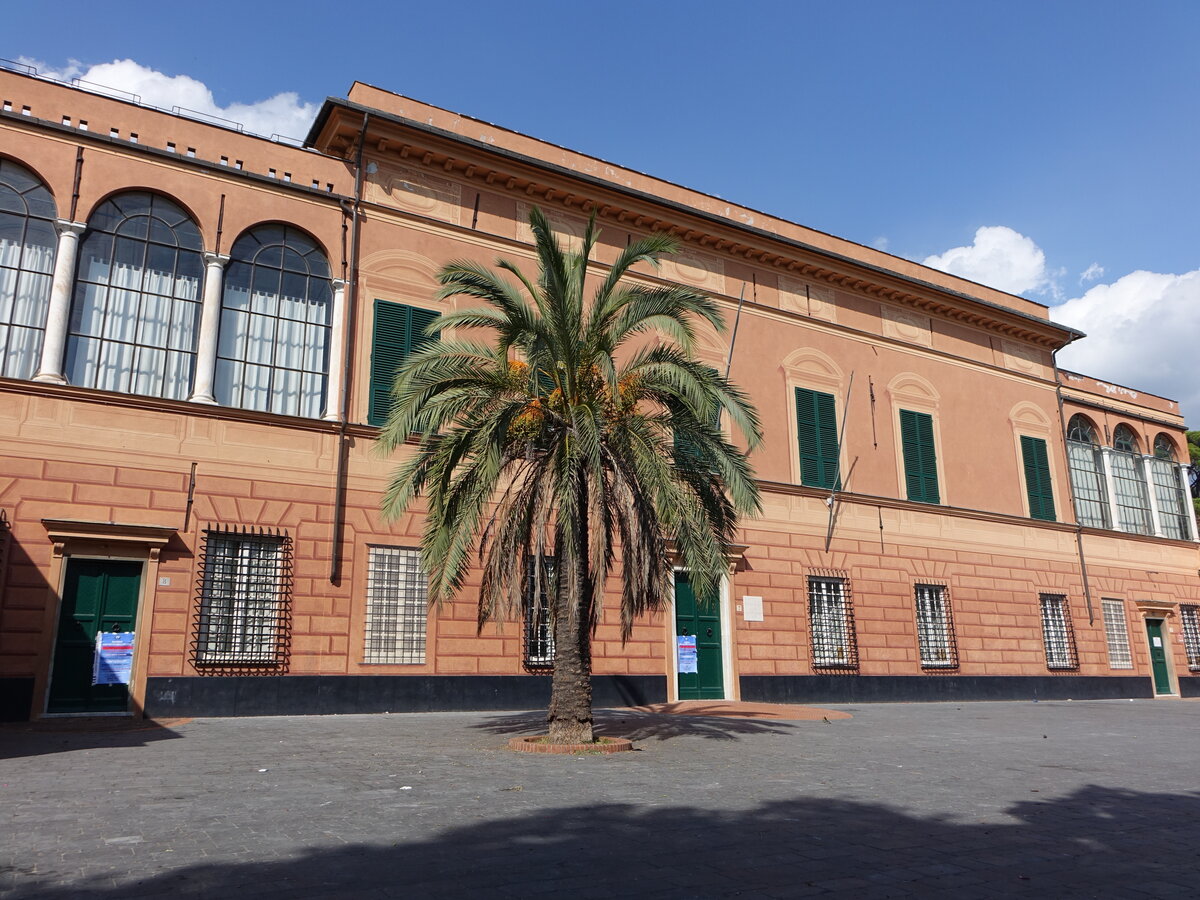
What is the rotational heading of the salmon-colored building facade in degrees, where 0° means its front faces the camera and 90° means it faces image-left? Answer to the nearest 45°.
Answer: approximately 315°

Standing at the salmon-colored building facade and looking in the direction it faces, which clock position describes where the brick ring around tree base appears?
The brick ring around tree base is roughly at 12 o'clock from the salmon-colored building facade.
